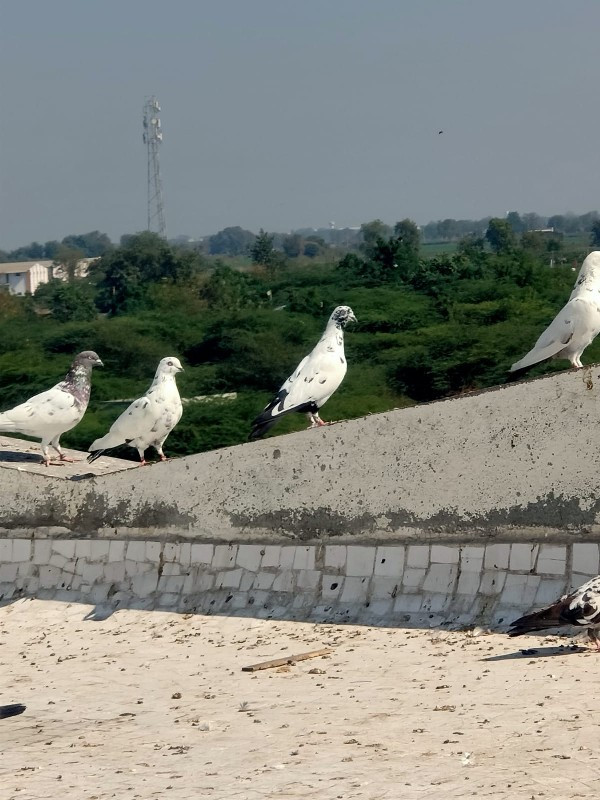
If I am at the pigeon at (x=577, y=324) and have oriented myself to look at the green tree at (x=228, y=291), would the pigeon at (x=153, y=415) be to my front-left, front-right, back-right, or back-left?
front-left

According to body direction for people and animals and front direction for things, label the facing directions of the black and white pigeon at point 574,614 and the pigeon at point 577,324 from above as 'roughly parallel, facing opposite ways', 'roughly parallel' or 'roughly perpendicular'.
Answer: roughly parallel

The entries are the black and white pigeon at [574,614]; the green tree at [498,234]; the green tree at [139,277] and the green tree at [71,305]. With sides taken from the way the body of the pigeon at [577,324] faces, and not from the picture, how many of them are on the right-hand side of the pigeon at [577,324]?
1

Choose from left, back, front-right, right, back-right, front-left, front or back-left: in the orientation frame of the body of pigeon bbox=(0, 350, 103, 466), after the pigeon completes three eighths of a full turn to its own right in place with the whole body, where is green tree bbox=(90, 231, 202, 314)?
back-right

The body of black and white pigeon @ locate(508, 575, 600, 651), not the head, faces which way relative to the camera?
to the viewer's right

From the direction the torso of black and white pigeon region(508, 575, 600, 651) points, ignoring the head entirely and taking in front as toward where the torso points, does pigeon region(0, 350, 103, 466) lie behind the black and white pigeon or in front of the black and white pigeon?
behind

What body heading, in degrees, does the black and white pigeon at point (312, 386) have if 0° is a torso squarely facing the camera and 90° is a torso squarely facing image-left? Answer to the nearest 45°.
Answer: approximately 270°

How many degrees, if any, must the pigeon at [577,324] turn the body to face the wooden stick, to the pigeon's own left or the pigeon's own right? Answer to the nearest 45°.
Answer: approximately 135° to the pigeon's own right

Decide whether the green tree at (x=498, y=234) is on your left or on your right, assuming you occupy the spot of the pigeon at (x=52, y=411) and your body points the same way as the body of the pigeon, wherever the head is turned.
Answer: on your left

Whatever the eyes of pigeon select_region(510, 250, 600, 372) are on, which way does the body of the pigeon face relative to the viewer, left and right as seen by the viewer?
facing to the right of the viewer

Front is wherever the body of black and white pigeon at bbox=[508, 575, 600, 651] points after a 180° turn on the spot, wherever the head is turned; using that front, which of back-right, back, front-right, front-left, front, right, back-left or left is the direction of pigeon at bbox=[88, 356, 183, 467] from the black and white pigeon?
front-right

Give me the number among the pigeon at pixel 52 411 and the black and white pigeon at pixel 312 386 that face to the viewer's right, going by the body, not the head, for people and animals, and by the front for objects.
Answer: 2

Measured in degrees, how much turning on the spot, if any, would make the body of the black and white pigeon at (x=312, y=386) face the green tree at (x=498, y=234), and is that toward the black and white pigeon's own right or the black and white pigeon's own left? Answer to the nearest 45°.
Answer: approximately 90° to the black and white pigeon's own left

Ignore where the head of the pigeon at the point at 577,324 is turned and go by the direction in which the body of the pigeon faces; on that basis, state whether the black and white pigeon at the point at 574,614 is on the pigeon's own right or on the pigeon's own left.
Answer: on the pigeon's own right

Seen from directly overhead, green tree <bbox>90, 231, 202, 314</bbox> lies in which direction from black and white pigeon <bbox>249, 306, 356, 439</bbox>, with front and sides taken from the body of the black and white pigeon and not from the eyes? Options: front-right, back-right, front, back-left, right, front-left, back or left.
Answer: left
